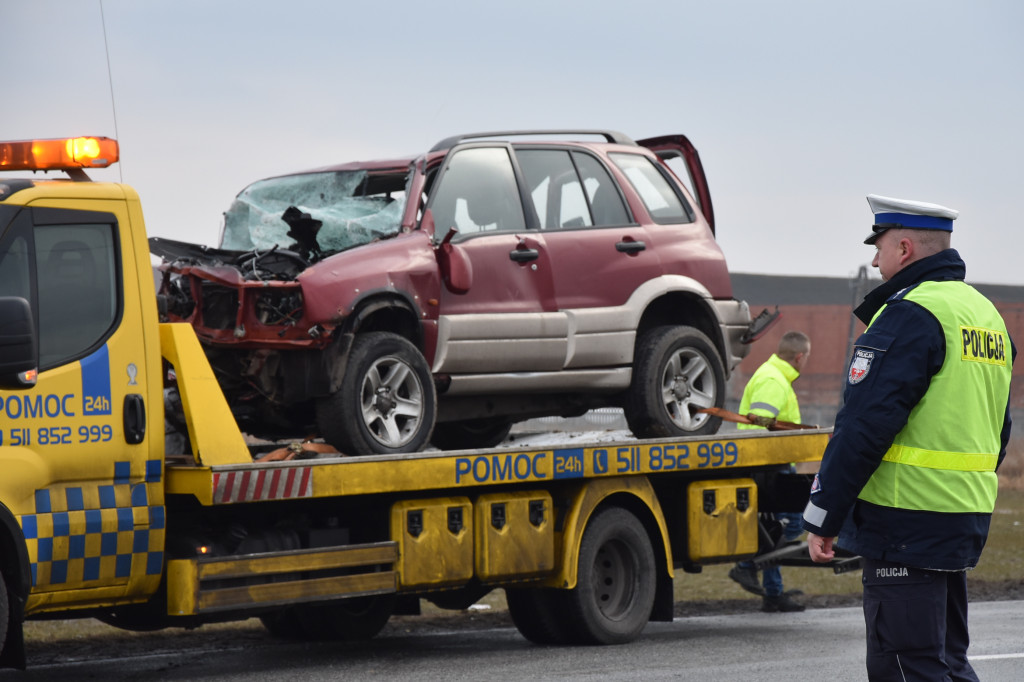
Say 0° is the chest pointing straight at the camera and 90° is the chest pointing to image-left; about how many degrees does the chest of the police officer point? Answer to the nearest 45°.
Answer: approximately 135°

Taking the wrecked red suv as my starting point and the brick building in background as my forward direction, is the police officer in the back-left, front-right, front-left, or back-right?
back-right

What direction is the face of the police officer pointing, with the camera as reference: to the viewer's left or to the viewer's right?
to the viewer's left

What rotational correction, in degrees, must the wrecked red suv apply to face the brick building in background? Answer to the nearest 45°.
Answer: approximately 135° to its right

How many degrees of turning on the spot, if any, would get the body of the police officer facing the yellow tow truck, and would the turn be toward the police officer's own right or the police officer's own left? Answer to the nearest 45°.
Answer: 0° — they already face it

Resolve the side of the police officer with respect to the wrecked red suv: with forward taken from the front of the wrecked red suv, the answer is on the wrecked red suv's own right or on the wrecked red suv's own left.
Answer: on the wrecked red suv's own left

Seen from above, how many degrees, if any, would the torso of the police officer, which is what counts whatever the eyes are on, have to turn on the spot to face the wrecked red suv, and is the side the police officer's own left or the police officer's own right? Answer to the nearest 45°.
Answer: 0° — they already face it

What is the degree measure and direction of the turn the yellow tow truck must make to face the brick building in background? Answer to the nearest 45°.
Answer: approximately 180°
